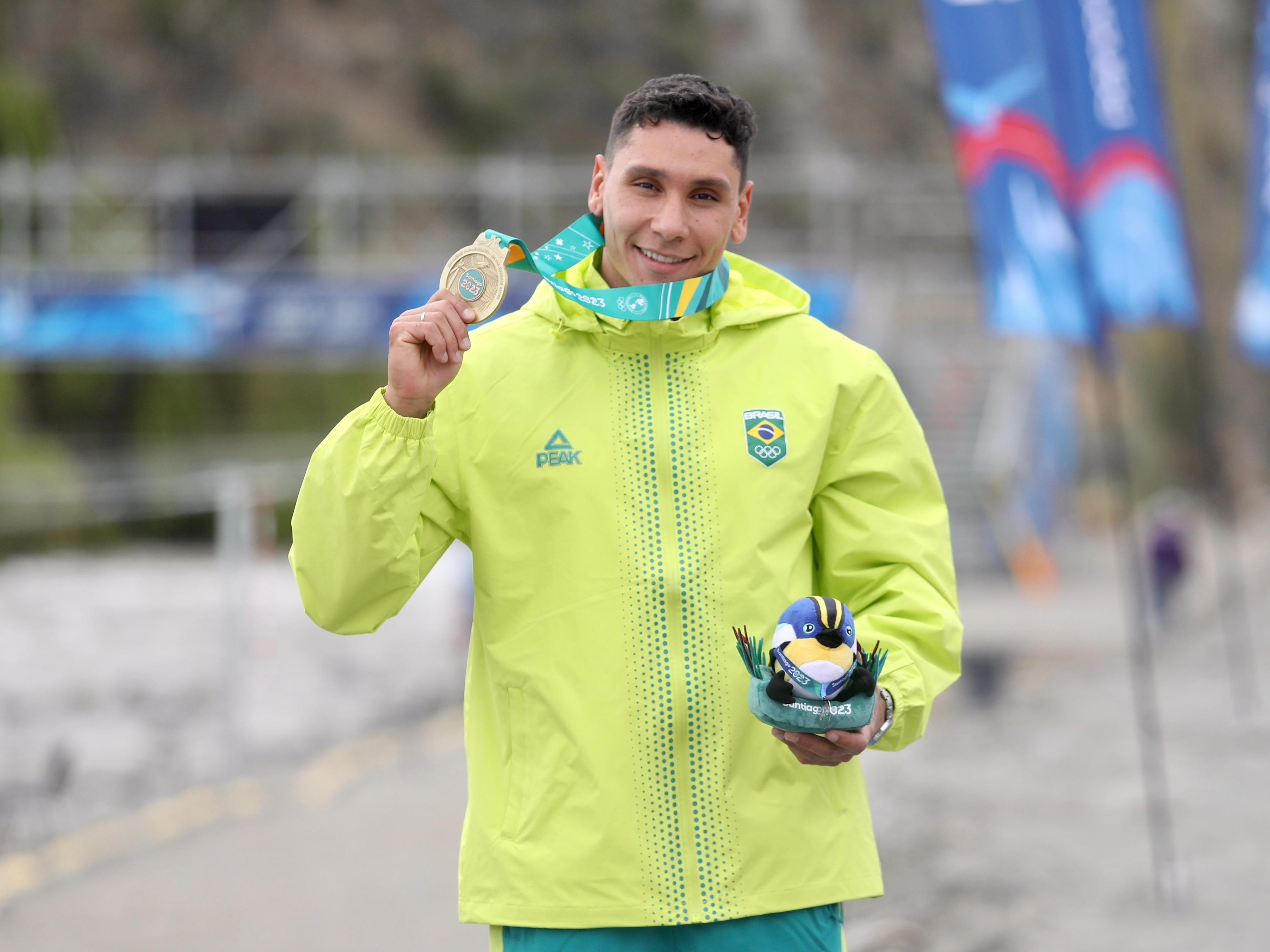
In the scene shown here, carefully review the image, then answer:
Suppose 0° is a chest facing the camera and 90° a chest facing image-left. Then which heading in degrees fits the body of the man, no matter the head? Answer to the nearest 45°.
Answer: approximately 0°

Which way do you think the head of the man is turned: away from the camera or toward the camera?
toward the camera

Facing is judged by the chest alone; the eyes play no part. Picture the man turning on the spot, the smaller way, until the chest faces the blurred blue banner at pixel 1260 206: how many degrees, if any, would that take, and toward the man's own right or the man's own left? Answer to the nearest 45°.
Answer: approximately 135° to the man's own left

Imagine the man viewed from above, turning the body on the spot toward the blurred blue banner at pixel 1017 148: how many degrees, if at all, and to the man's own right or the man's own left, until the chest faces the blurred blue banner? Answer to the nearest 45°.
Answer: approximately 180°

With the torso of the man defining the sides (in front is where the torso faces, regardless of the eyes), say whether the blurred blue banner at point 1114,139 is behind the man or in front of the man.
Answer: behind
